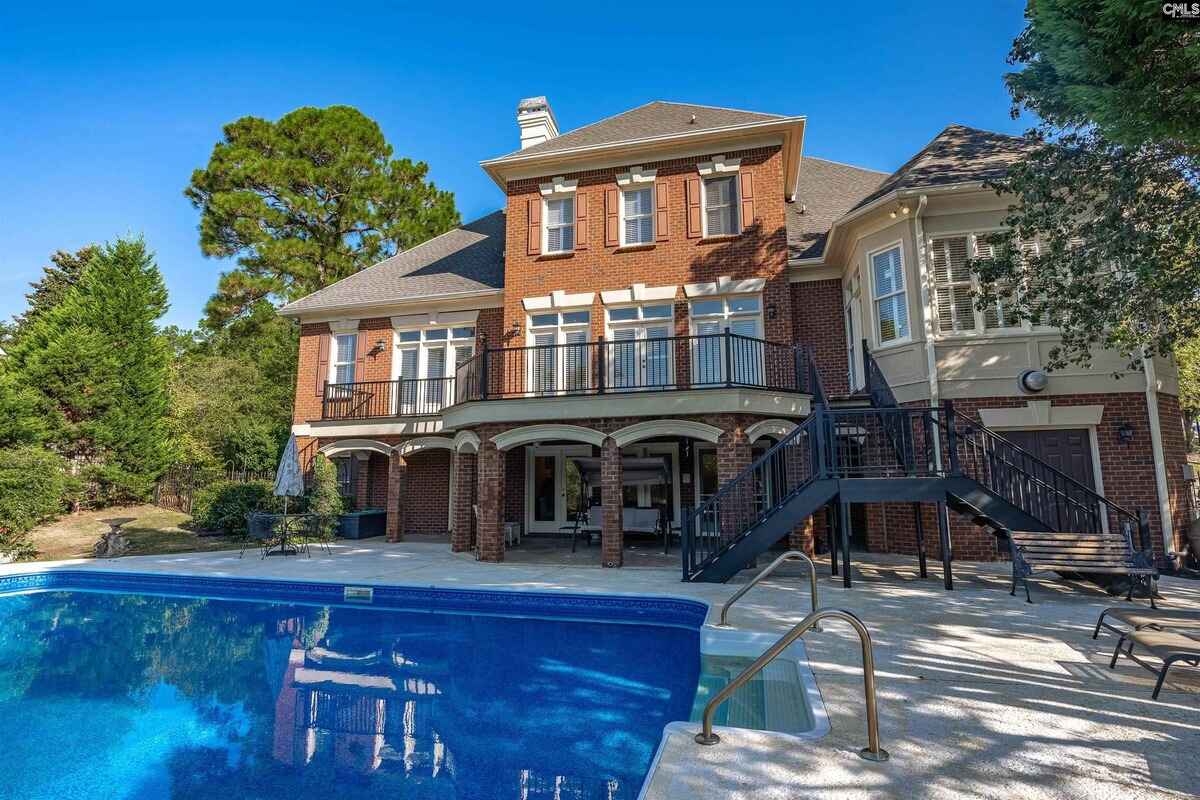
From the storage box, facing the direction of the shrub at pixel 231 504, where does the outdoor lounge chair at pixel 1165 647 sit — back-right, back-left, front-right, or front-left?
back-left

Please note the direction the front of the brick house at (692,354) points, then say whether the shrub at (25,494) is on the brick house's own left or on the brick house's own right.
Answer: on the brick house's own left

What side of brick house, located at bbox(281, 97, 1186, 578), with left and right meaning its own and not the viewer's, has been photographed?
back

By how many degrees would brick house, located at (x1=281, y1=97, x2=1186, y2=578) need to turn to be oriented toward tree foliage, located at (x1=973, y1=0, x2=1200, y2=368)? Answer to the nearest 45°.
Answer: approximately 135° to its right

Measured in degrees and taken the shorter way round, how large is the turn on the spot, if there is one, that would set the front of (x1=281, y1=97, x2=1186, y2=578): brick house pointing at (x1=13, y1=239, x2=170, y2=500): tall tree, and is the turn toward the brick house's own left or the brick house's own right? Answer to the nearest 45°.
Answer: approximately 90° to the brick house's own left
